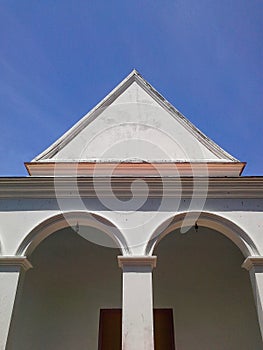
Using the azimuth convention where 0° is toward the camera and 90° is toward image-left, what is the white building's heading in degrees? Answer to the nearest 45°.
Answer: approximately 0°
